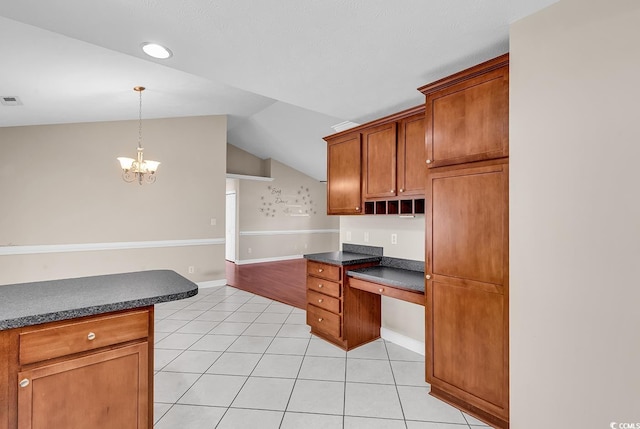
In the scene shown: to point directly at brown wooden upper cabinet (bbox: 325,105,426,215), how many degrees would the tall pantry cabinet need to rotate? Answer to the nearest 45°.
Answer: approximately 90° to its right

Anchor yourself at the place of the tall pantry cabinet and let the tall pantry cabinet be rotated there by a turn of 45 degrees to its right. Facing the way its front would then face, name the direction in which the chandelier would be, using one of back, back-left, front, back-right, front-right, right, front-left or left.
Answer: front

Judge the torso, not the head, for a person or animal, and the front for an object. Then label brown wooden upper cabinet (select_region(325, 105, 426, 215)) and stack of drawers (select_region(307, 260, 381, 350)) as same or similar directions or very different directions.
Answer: same or similar directions

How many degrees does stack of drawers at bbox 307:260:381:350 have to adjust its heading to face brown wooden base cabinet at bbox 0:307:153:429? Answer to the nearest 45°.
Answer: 0° — it already faces it

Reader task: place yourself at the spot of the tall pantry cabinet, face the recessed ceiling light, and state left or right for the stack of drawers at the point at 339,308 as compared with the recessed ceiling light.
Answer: right

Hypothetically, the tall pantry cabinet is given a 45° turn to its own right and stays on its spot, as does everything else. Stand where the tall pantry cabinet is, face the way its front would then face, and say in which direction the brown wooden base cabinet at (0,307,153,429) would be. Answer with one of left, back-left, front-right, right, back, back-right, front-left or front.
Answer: front-left

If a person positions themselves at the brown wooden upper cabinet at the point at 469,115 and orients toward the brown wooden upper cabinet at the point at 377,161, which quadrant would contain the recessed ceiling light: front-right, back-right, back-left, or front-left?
front-left

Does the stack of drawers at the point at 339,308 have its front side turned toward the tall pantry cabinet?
no

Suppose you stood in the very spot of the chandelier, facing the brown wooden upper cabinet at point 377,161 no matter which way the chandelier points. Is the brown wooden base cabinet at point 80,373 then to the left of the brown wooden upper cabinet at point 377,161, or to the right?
right

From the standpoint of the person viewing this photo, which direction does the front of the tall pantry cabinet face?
facing the viewer and to the left of the viewer

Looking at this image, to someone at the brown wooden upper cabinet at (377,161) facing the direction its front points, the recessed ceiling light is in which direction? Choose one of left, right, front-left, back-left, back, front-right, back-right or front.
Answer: front

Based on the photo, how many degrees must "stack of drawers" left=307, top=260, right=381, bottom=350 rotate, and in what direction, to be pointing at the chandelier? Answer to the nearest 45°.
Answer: approximately 45° to its right

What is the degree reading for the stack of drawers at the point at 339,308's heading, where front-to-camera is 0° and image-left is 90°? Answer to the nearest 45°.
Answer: approximately 45°

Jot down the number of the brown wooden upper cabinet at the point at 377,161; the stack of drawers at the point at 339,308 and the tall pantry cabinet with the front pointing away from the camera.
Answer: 0

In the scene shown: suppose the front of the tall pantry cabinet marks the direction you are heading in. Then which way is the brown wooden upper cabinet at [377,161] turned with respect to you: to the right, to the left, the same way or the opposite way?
the same way
